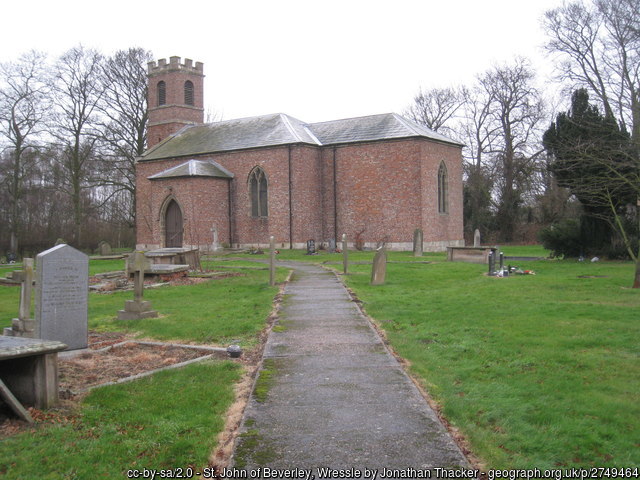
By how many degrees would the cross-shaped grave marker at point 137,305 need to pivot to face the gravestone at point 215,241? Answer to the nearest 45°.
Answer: approximately 135° to its left

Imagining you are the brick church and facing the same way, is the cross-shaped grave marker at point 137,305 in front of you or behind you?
in front

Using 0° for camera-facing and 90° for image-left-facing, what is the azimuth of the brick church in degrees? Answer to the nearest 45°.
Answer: approximately 45°

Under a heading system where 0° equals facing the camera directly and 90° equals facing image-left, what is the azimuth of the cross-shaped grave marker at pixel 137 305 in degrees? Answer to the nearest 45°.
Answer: approximately 315°

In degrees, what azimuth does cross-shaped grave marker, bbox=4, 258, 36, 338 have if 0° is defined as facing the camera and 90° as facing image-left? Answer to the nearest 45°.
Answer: approximately 315°

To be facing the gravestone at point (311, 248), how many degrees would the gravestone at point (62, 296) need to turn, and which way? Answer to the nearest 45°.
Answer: approximately 90° to its left
